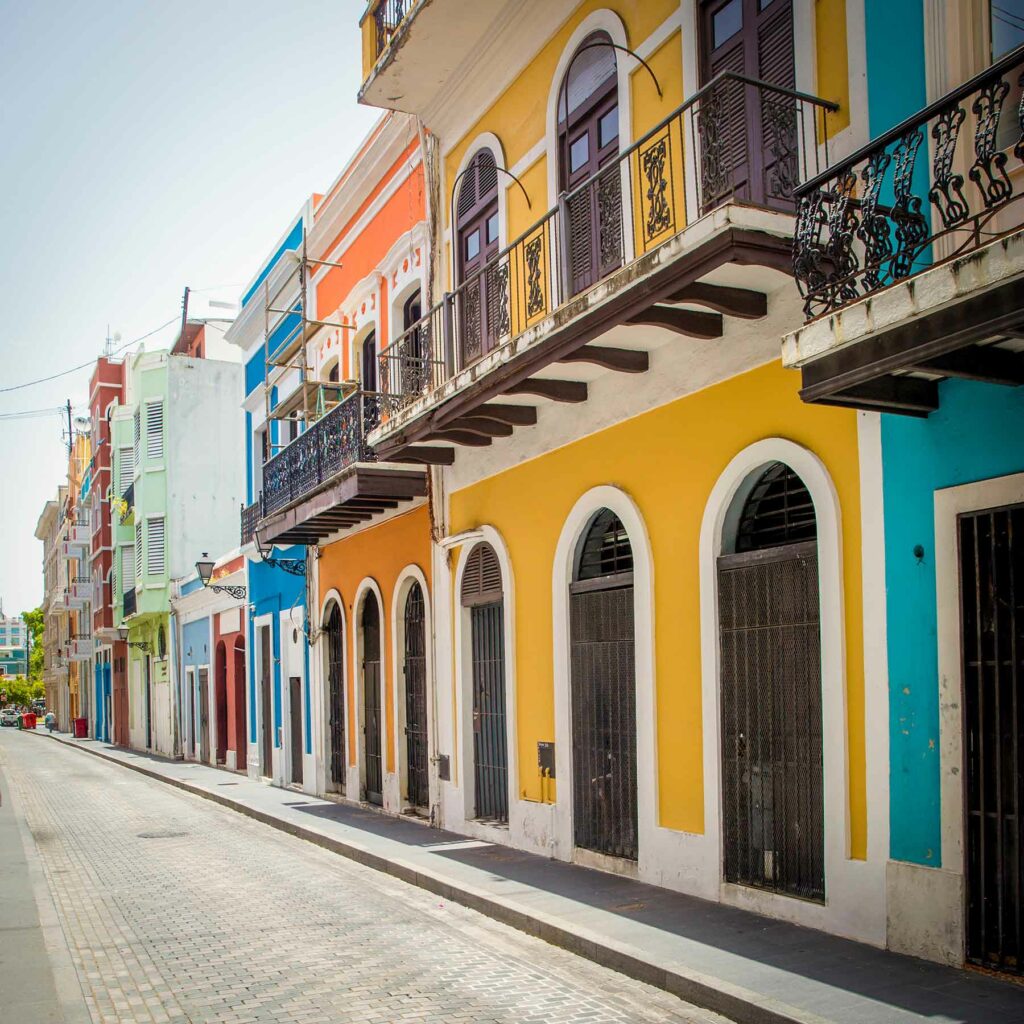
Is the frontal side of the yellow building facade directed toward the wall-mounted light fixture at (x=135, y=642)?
no

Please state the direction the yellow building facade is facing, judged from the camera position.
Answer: facing the viewer and to the left of the viewer

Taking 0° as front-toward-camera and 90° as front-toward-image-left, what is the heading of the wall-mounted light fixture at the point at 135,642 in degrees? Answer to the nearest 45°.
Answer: approximately 90°

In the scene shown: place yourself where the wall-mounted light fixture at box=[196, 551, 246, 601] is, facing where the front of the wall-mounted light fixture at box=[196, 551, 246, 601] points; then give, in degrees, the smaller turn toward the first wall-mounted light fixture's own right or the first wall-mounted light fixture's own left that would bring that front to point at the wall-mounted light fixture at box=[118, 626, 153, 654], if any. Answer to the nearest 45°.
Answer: approximately 90° to the first wall-mounted light fixture's own right

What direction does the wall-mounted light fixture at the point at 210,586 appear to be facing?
to the viewer's left

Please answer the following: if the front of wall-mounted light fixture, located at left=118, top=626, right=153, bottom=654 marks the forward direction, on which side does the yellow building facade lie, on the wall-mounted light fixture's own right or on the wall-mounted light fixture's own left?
on the wall-mounted light fixture's own left

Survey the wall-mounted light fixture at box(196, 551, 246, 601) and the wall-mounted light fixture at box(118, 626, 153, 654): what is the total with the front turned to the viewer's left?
2

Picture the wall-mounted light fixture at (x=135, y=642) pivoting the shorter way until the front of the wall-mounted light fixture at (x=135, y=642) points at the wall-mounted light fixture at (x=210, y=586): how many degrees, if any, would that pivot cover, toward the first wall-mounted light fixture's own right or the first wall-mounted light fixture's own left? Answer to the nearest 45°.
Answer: approximately 90° to the first wall-mounted light fixture's own left

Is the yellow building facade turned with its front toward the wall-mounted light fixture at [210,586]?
no

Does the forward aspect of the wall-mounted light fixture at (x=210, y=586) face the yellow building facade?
no

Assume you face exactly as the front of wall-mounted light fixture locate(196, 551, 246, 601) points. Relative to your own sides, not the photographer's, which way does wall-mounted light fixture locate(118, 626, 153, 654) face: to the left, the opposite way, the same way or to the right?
the same way
